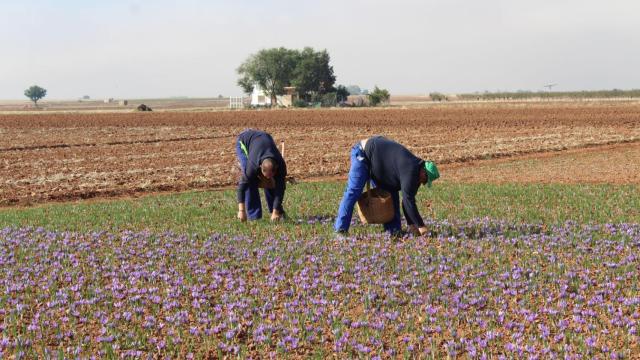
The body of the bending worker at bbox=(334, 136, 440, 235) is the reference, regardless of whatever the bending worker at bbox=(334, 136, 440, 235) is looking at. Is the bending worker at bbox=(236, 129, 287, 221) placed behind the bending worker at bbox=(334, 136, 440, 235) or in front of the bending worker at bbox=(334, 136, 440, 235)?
behind

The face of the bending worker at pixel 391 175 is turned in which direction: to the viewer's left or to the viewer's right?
to the viewer's right

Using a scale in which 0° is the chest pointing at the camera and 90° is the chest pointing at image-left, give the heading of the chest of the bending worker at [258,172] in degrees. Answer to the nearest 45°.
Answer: approximately 315°

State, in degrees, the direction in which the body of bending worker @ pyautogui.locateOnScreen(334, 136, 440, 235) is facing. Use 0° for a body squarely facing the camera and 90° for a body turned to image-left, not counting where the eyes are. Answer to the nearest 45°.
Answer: approximately 270°
